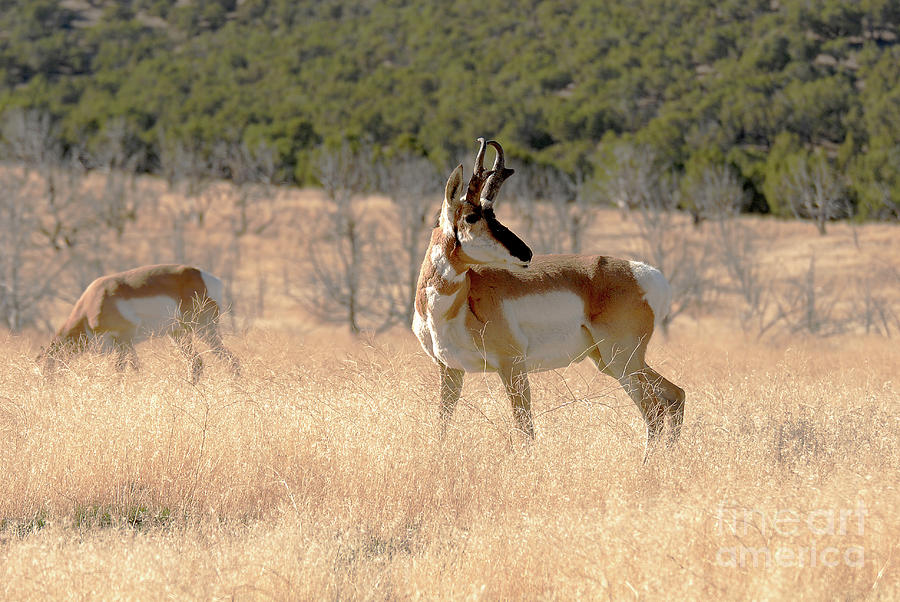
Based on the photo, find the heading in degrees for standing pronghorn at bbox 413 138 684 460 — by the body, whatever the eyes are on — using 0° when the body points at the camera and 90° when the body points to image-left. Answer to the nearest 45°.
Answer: approximately 90°

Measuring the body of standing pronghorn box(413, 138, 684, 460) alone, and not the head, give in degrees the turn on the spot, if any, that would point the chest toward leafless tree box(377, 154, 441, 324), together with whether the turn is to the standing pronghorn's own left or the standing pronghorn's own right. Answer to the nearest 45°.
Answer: approximately 90° to the standing pronghorn's own right

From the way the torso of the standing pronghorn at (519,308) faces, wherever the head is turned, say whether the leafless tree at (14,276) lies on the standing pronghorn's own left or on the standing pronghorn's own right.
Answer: on the standing pronghorn's own right
